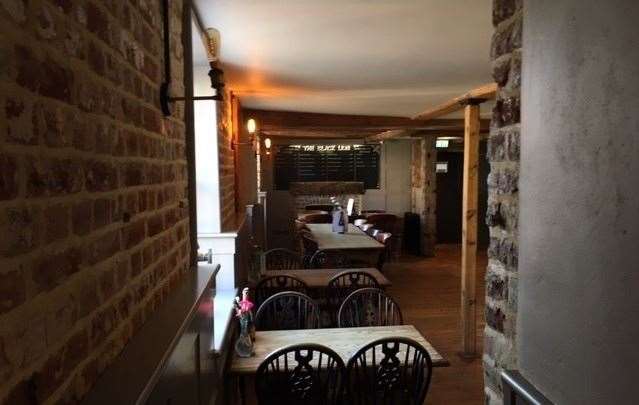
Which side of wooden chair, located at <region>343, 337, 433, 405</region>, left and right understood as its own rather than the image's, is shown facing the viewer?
back

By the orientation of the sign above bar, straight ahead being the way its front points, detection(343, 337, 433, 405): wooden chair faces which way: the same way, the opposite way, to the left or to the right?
the opposite way

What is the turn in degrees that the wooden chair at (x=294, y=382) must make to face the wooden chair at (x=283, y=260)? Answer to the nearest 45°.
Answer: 0° — it already faces it

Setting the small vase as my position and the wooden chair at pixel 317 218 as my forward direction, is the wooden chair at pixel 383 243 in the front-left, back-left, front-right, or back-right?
front-right

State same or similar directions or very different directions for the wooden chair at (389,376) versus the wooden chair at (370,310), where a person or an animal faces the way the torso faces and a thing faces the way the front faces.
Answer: very different directions

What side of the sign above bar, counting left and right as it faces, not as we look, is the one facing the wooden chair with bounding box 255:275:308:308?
front

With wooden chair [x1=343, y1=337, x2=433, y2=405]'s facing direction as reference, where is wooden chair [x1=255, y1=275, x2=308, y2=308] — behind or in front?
in front

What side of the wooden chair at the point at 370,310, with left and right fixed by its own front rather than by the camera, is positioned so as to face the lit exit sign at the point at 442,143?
back

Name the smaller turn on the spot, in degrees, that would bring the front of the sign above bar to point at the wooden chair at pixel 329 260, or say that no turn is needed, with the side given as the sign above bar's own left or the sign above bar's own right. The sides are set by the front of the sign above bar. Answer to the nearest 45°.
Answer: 0° — it already faces it

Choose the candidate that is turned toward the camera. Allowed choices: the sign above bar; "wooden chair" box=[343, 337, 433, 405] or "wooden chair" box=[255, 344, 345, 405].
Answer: the sign above bar

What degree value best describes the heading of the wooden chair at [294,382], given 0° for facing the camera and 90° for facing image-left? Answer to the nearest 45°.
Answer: approximately 180°

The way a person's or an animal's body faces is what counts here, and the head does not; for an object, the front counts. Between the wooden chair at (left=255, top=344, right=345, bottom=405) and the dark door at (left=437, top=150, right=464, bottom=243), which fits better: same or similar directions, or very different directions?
very different directions

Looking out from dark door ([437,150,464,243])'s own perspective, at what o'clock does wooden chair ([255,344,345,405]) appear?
The wooden chair is roughly at 12 o'clock from the dark door.

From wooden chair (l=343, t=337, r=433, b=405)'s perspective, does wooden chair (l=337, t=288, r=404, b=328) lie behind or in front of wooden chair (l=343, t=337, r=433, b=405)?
in front

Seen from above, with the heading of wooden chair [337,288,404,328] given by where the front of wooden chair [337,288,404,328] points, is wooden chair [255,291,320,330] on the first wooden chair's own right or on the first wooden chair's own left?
on the first wooden chair's own right
